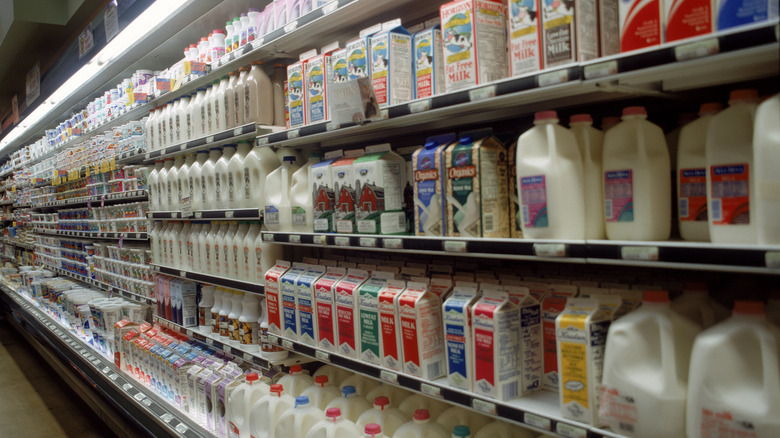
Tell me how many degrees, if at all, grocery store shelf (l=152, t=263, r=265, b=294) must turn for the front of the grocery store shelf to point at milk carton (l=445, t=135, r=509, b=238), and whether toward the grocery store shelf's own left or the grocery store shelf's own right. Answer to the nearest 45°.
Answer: approximately 90° to the grocery store shelf's own left

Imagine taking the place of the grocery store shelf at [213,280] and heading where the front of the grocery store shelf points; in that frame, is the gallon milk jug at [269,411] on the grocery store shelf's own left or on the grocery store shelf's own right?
on the grocery store shelf's own left

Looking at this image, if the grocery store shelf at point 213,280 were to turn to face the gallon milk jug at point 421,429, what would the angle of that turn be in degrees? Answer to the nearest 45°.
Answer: approximately 90° to its left

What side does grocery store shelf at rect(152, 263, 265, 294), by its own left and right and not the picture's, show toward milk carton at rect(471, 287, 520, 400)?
left

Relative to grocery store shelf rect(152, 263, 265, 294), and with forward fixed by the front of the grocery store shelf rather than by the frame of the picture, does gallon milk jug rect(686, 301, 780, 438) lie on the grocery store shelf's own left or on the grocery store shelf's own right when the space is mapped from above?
on the grocery store shelf's own left

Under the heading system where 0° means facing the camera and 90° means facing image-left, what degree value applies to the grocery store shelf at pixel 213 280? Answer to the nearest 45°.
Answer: approximately 45°

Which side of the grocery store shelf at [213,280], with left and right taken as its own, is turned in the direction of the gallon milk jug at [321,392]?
left

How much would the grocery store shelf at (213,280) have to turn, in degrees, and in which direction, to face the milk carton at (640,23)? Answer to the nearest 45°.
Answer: approximately 90° to its left

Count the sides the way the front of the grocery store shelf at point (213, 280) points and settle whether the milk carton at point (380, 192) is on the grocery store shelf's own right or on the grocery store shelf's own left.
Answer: on the grocery store shelf's own left
